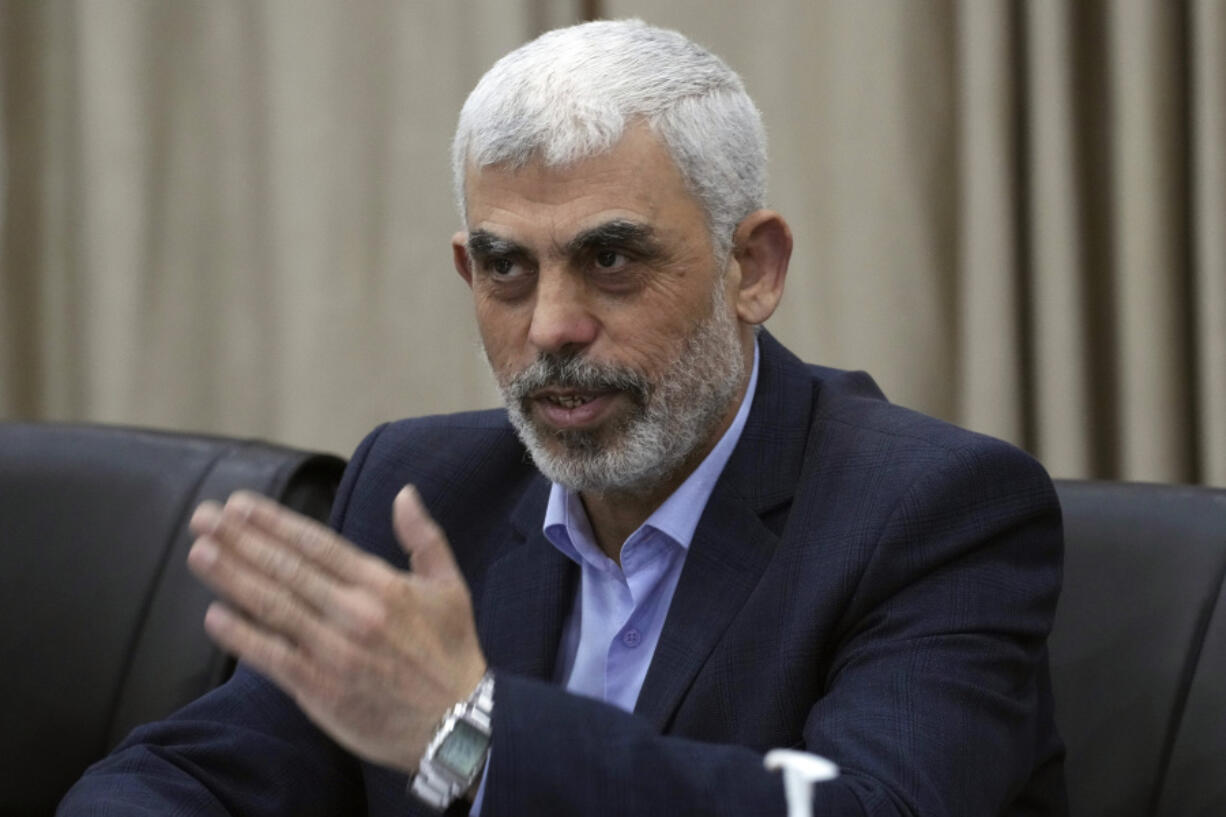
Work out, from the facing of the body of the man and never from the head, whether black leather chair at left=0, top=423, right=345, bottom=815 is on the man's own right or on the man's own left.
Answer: on the man's own right

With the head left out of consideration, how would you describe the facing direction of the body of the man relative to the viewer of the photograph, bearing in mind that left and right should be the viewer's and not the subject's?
facing the viewer and to the left of the viewer

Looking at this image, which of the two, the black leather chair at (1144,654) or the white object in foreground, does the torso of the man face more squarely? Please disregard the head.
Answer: the white object in foreground

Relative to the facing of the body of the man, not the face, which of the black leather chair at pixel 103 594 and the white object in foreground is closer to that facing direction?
the white object in foreground

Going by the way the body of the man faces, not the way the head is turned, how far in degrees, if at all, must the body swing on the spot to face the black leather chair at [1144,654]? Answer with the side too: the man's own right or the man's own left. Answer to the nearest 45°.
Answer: approximately 135° to the man's own left

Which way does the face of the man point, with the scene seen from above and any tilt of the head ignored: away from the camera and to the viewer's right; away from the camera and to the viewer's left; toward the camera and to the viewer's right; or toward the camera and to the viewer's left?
toward the camera and to the viewer's left

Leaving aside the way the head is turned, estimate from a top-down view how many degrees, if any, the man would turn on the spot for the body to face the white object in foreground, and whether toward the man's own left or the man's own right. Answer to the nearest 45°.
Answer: approximately 45° to the man's own left
